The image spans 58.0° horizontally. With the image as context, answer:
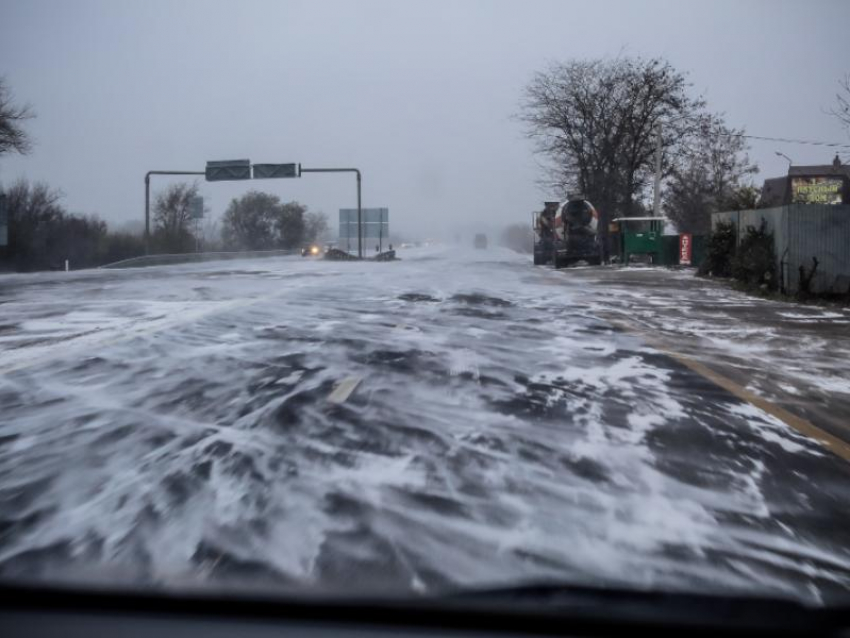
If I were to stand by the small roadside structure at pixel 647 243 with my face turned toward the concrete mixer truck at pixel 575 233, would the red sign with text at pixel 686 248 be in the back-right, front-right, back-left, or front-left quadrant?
back-left

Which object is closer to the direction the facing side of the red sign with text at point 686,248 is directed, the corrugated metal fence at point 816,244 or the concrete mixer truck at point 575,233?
the corrugated metal fence

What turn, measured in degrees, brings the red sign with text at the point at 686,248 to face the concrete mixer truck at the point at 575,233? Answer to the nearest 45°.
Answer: approximately 90° to its right

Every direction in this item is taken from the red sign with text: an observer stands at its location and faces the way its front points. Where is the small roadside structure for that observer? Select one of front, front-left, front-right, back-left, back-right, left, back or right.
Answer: back-right

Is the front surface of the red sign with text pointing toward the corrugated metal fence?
yes

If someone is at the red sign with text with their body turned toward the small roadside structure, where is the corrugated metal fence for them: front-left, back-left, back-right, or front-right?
back-left

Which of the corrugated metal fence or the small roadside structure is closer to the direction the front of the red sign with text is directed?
the corrugated metal fence
